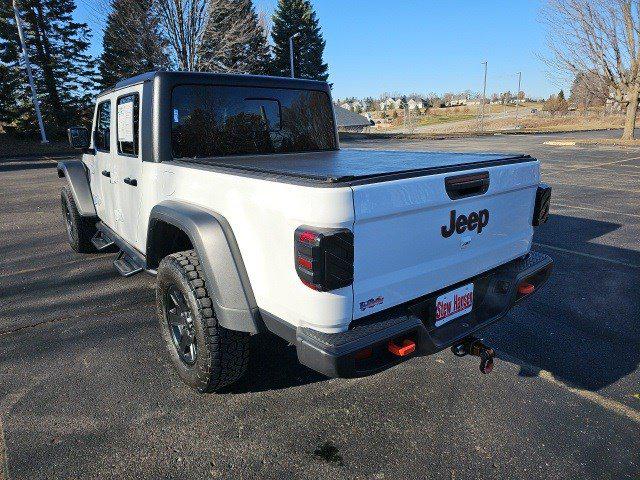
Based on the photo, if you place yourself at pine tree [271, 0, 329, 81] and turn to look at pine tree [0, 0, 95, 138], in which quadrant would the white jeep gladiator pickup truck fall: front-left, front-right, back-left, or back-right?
front-left

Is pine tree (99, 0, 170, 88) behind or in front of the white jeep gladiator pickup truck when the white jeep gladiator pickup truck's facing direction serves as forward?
in front

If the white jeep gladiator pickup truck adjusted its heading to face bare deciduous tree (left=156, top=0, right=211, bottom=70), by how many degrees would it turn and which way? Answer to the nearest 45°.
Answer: approximately 45° to its right

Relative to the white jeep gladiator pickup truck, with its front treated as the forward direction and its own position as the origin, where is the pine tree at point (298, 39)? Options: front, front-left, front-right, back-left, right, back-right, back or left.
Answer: front-right

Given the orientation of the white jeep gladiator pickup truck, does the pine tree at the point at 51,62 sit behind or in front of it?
in front

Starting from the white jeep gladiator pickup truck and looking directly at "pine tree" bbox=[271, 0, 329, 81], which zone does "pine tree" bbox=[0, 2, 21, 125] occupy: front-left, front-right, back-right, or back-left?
front-left

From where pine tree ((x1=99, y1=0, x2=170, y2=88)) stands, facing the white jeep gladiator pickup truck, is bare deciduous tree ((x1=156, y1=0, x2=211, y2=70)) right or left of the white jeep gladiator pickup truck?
left

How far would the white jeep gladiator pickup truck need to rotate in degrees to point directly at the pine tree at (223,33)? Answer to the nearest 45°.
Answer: approximately 45° to its right

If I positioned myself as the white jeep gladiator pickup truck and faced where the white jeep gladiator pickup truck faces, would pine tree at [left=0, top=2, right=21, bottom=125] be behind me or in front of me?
in front

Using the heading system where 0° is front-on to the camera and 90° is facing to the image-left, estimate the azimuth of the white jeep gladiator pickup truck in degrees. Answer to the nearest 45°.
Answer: approximately 135°
